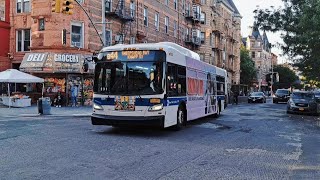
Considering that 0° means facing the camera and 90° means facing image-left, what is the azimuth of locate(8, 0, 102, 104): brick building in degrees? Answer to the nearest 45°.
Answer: approximately 0°

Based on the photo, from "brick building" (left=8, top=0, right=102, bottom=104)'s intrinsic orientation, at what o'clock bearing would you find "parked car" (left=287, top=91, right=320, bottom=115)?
The parked car is roughly at 10 o'clock from the brick building.

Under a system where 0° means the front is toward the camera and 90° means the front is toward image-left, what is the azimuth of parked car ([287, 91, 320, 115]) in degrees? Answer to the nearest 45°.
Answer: approximately 0°

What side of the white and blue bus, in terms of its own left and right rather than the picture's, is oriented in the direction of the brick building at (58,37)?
right

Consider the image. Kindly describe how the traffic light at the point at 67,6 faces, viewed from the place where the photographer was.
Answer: facing the viewer and to the right of the viewer

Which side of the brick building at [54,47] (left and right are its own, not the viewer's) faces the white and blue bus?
front

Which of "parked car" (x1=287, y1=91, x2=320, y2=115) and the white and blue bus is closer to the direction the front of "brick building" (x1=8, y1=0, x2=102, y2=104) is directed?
the white and blue bus

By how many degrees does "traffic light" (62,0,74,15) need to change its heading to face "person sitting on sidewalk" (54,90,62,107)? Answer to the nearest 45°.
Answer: approximately 135° to its left

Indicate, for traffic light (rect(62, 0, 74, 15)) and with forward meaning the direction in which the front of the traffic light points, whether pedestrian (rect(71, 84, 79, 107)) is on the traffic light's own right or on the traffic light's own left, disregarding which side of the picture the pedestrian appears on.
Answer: on the traffic light's own left
